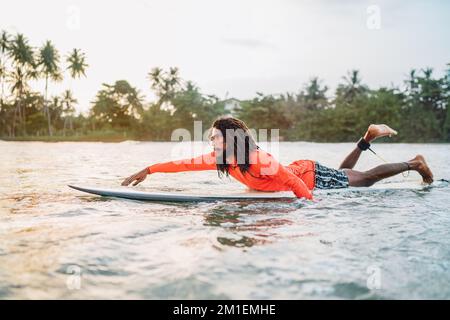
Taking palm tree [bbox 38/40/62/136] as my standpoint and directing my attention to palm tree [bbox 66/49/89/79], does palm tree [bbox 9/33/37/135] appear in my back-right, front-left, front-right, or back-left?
back-left

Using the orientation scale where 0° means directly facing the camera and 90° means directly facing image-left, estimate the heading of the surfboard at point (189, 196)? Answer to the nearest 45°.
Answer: approximately 90°

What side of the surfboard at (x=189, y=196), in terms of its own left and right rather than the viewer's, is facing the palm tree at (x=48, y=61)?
right

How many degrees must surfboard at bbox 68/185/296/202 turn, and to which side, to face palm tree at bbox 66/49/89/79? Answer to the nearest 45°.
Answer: approximately 90° to its right

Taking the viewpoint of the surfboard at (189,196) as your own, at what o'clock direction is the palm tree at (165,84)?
The palm tree is roughly at 3 o'clock from the surfboard.

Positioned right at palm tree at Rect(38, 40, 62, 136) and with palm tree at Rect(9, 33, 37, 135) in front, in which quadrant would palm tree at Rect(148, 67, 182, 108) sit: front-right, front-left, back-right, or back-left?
back-right
